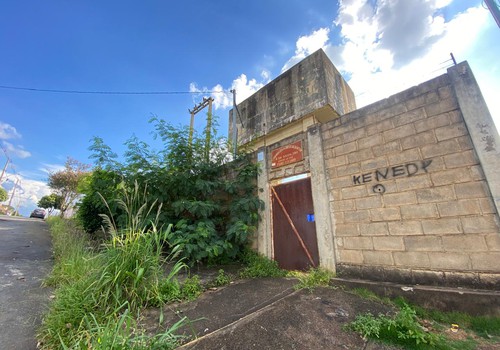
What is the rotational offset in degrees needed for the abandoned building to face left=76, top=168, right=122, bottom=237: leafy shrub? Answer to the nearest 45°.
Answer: approximately 45° to its right

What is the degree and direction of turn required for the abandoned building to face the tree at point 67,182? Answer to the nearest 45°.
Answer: approximately 45° to its right

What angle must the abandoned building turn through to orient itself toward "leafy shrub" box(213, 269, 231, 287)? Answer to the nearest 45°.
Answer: approximately 45° to its right

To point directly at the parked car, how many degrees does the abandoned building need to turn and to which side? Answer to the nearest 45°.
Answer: approximately 45° to its right

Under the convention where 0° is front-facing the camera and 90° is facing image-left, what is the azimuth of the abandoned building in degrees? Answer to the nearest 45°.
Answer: approximately 45°
